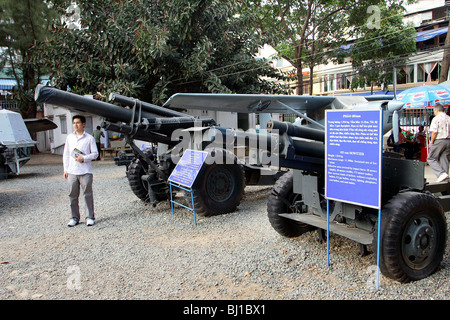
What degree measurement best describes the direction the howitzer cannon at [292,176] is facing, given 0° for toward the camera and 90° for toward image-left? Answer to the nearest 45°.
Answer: approximately 45°

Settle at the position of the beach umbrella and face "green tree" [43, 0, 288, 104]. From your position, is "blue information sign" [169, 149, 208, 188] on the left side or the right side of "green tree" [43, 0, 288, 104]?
left

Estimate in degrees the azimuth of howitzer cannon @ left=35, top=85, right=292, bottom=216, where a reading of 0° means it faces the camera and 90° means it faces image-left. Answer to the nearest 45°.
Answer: approximately 45°

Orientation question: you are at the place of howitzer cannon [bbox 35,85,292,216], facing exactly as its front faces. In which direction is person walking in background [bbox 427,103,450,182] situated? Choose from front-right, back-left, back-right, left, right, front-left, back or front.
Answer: back-left

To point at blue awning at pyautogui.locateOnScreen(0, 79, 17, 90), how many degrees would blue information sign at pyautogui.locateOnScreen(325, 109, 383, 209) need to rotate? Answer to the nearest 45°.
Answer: approximately 90° to its right

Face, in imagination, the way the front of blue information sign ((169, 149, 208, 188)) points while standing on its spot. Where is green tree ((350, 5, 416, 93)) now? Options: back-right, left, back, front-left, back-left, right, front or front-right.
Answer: back
